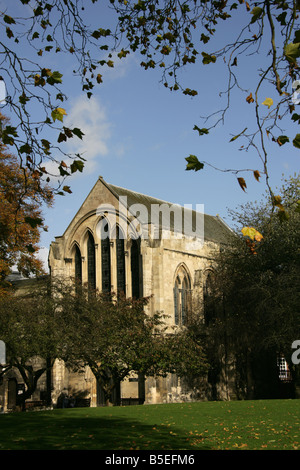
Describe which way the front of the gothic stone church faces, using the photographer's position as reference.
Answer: facing the viewer and to the left of the viewer
